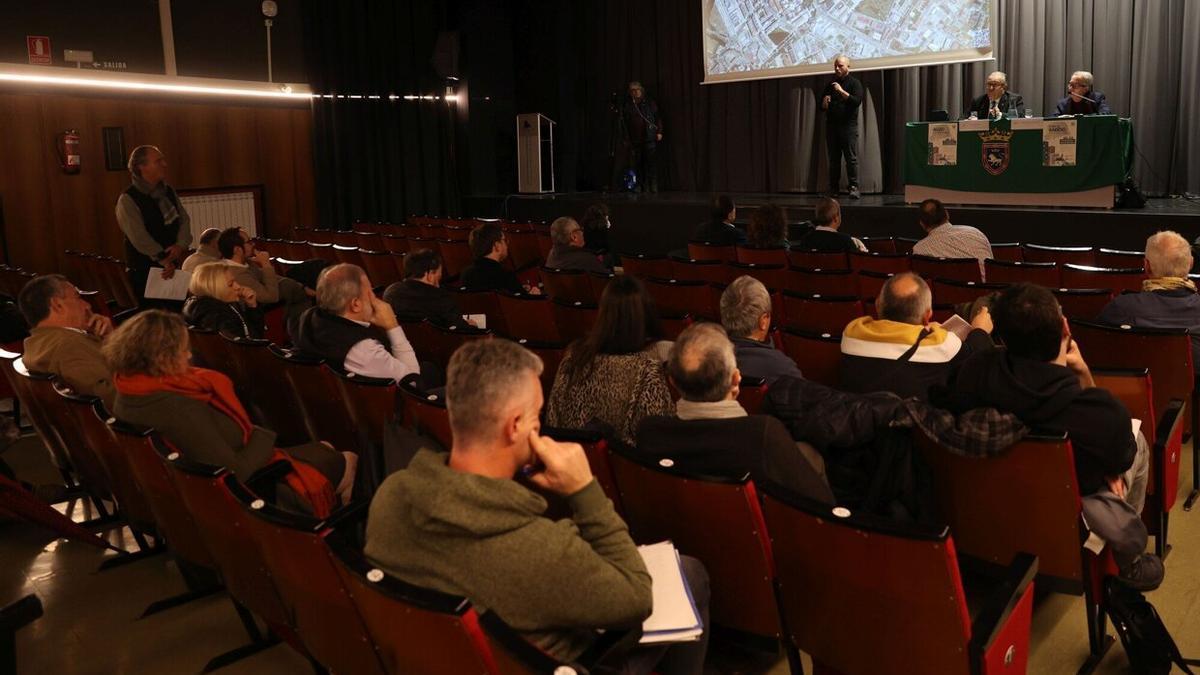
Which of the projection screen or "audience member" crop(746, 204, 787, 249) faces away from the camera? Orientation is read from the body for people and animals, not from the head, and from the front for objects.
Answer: the audience member

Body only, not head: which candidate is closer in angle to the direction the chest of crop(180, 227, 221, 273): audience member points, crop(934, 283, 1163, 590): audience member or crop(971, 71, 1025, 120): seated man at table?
the seated man at table

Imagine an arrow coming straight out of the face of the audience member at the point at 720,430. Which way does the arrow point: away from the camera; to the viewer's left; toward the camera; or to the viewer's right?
away from the camera

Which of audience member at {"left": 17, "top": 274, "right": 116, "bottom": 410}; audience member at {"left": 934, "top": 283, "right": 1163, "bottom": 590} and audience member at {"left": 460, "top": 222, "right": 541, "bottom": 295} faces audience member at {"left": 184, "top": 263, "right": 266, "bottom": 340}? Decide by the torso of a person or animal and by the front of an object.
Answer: audience member at {"left": 17, "top": 274, "right": 116, "bottom": 410}

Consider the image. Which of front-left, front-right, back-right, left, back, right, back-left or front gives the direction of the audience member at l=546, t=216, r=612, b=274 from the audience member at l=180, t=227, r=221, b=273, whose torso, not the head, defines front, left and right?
front-right

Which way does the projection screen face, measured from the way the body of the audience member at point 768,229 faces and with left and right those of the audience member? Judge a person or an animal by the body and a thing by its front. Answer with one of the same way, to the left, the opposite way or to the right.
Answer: the opposite way

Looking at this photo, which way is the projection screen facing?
toward the camera

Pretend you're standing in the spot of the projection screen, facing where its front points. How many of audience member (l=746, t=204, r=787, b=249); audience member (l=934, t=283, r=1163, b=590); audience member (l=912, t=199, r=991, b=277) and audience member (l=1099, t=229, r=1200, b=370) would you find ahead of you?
4

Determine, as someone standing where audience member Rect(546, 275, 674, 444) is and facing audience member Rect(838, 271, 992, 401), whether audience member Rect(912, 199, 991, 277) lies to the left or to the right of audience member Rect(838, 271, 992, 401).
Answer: left

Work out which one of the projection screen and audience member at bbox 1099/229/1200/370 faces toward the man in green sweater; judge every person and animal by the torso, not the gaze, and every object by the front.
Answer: the projection screen

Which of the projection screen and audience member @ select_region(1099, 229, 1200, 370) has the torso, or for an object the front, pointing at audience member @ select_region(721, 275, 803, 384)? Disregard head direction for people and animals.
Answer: the projection screen

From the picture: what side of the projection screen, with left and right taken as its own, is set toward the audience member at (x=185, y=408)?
front

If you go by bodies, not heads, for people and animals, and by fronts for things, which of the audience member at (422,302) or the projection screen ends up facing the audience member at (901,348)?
the projection screen

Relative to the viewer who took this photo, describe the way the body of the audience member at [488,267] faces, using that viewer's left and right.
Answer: facing away from the viewer and to the right of the viewer

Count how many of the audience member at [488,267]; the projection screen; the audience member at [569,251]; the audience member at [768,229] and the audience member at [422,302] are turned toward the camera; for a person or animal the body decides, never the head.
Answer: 1
